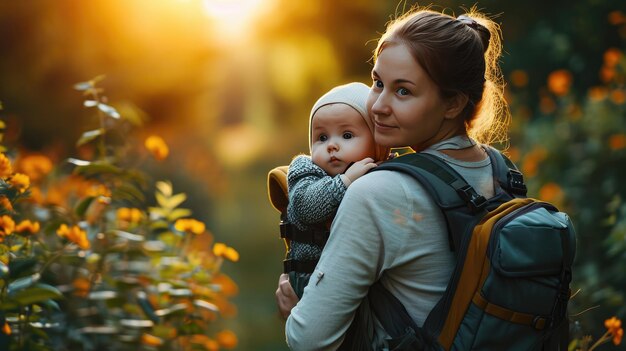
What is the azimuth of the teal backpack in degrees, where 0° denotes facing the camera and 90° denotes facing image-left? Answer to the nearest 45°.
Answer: approximately 315°

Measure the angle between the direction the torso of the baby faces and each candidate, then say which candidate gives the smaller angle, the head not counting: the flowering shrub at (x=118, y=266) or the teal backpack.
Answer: the teal backpack

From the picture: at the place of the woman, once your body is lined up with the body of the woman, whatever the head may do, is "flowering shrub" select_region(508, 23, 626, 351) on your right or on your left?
on your right

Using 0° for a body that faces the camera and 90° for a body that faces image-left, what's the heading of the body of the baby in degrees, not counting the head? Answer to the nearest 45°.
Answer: approximately 315°

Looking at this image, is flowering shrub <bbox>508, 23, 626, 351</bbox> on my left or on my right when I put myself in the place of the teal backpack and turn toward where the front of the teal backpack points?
on my left

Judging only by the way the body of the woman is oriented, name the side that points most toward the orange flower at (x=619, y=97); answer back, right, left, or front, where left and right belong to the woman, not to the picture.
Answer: right

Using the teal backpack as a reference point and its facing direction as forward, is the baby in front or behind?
behind

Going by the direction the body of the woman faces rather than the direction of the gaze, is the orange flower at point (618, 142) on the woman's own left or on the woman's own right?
on the woman's own right

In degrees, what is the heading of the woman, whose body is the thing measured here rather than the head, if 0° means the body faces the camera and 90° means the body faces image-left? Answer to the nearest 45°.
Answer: approximately 135°
